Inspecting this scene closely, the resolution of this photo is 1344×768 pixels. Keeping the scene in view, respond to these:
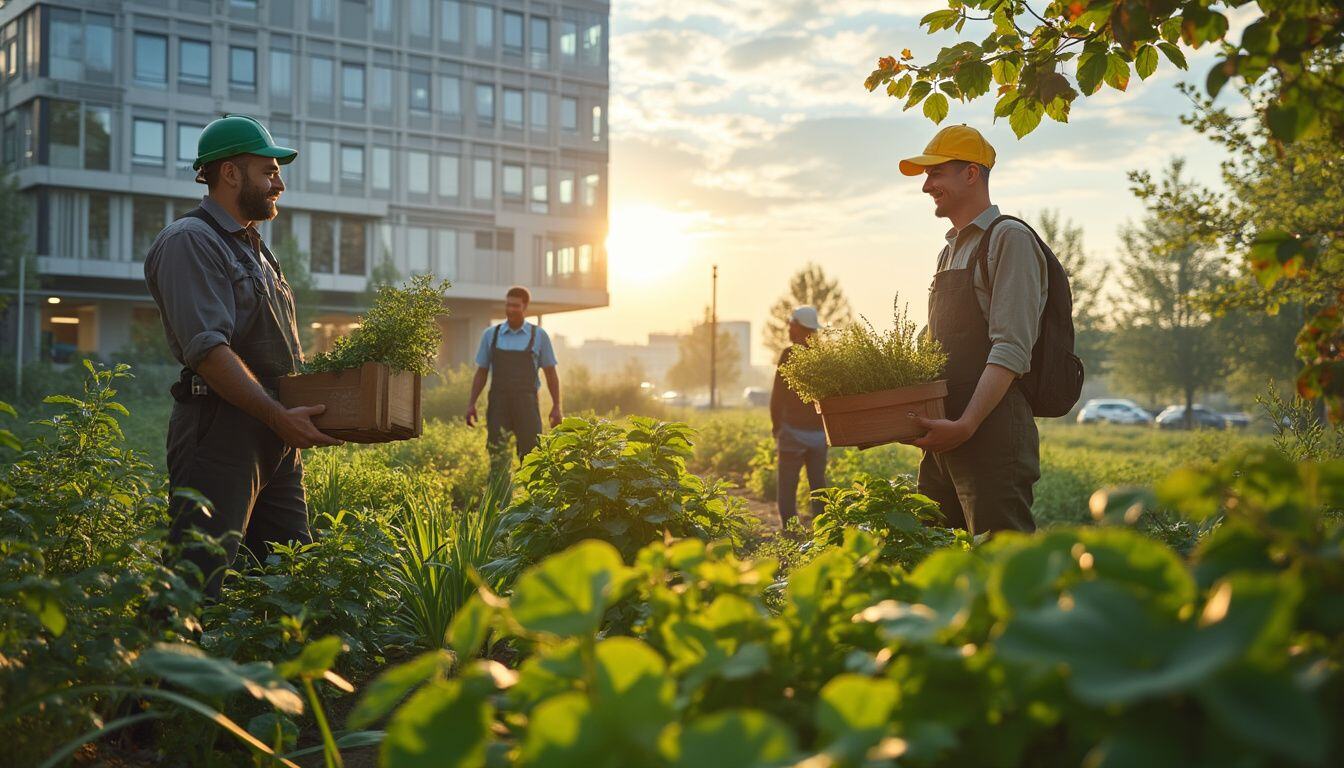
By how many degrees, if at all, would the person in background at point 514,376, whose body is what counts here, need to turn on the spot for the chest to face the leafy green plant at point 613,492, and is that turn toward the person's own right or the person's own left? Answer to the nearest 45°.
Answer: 0° — they already face it

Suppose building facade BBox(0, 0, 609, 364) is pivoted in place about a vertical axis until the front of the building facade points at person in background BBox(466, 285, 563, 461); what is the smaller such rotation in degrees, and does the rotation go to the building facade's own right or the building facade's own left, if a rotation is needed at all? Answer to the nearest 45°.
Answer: approximately 45° to the building facade's own right

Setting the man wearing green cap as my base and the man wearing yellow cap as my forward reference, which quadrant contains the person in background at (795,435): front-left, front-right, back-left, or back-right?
front-left

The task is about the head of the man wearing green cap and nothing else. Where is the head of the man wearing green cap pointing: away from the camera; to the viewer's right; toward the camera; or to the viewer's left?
to the viewer's right

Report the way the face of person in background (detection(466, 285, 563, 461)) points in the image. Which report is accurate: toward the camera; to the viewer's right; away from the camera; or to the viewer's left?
toward the camera

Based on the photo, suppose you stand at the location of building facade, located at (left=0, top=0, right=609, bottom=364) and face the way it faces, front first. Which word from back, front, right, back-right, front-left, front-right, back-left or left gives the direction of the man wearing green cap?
front-right

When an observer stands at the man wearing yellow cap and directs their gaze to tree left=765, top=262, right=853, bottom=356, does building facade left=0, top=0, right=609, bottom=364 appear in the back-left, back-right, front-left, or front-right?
front-left

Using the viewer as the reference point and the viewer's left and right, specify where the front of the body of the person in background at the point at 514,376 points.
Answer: facing the viewer

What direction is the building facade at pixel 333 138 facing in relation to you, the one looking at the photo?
facing the viewer and to the right of the viewer

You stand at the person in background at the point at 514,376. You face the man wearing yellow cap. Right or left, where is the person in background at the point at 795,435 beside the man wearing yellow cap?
left

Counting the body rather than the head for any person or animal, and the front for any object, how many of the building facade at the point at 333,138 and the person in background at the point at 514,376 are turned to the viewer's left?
0

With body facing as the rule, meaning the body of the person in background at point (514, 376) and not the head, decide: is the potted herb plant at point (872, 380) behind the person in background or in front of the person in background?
in front

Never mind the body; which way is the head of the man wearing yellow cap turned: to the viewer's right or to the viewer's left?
to the viewer's left
